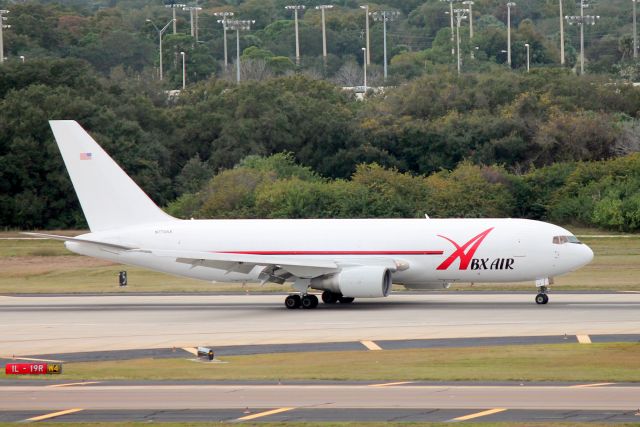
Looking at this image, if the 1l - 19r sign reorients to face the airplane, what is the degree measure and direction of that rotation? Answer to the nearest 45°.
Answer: approximately 135° to its left

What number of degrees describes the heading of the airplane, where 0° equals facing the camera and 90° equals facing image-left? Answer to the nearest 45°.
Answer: approximately 270°

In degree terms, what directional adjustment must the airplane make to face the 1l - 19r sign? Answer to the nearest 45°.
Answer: approximately 135° to its right

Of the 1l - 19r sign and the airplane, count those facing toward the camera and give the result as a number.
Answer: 1

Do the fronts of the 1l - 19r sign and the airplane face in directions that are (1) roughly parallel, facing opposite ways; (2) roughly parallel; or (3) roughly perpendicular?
roughly perpendicular

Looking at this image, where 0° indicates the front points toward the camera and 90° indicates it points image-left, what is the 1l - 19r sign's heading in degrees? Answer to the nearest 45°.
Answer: approximately 0°
